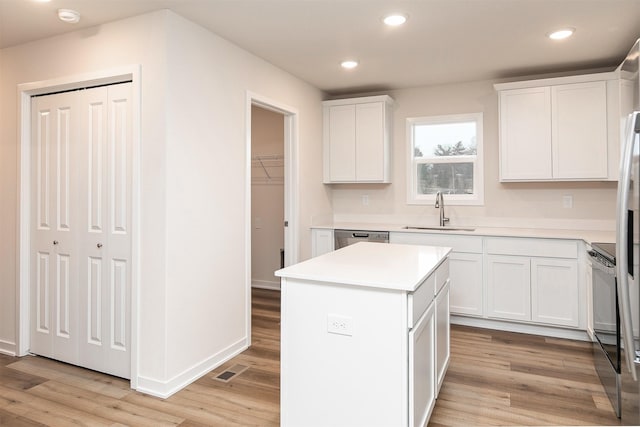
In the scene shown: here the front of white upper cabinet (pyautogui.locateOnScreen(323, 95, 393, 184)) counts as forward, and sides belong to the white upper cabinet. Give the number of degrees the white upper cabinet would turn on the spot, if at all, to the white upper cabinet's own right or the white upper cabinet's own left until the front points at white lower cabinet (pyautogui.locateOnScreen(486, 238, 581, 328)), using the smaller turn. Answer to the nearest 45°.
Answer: approximately 45° to the white upper cabinet's own left

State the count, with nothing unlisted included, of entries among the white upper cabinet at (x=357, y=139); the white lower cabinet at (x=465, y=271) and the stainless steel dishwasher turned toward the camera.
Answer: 3

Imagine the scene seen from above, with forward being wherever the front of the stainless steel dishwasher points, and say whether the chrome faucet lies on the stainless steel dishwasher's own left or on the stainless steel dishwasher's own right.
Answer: on the stainless steel dishwasher's own left

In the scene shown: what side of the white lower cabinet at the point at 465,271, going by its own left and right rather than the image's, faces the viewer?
front

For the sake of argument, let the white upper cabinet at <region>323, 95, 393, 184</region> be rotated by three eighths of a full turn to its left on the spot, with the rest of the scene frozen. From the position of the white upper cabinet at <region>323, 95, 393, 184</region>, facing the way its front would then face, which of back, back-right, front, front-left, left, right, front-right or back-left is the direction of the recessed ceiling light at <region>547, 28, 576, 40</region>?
right

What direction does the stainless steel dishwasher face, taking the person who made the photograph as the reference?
facing the viewer

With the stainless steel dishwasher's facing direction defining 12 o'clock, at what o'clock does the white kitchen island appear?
The white kitchen island is roughly at 12 o'clock from the stainless steel dishwasher.

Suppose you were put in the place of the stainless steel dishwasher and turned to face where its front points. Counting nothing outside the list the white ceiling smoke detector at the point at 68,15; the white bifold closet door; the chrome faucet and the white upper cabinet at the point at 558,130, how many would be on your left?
2

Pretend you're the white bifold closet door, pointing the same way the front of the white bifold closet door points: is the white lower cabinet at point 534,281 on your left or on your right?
on your left
